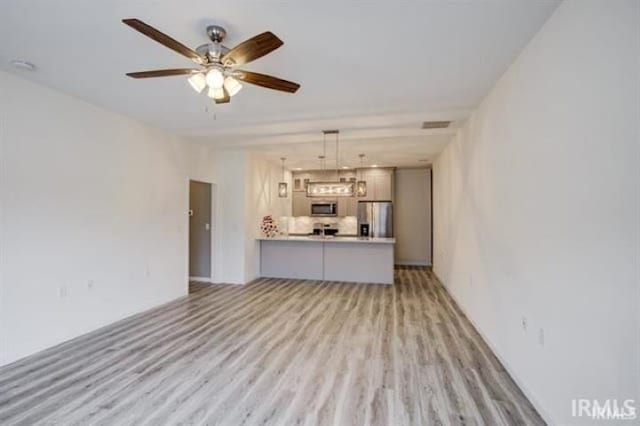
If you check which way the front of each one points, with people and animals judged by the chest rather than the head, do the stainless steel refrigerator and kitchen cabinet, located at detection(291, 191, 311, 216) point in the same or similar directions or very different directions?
same or similar directions

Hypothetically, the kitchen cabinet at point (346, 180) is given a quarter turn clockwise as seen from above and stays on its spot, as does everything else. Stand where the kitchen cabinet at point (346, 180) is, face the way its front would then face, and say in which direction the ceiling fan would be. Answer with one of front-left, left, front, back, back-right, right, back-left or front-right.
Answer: left

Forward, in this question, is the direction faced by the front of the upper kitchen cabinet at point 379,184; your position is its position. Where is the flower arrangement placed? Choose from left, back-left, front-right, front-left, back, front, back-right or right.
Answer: front-right

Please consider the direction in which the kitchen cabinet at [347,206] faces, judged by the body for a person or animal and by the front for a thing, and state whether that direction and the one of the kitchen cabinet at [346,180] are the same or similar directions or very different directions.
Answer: same or similar directions

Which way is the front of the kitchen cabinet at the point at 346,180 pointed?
toward the camera

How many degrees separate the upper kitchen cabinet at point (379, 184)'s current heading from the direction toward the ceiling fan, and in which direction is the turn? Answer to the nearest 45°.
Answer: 0° — it already faces it

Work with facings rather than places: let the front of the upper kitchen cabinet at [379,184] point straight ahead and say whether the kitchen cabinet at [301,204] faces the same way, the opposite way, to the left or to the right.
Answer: the same way

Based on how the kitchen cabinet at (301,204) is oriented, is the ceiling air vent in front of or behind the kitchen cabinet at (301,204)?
in front

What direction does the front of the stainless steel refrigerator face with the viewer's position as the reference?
facing the viewer

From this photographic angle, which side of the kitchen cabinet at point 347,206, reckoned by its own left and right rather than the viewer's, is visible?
front

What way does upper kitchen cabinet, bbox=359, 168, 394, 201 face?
toward the camera

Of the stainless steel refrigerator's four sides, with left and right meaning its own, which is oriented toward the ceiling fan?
front

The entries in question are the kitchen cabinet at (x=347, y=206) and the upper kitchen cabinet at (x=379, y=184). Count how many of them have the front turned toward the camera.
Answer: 2

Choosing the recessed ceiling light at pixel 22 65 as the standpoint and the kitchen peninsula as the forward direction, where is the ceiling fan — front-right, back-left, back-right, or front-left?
front-right

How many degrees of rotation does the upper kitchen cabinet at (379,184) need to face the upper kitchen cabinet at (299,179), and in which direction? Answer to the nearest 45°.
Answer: approximately 90° to its right

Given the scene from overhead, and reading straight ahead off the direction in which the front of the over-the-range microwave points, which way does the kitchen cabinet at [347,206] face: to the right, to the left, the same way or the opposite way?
the same way

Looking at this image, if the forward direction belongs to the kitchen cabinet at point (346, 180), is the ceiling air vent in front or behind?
in front

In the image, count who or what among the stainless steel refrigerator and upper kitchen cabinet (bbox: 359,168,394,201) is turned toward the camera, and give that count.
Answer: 2
